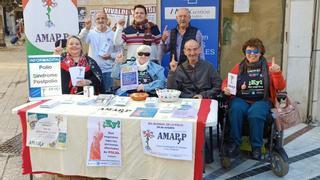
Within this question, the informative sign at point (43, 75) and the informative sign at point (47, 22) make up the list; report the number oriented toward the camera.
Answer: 2

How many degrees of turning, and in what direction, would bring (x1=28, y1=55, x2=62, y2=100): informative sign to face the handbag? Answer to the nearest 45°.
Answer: approximately 90° to its left

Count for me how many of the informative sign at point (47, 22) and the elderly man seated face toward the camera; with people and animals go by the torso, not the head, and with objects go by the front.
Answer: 2

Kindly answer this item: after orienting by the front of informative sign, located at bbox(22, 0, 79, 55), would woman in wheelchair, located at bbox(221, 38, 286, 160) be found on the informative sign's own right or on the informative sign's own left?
on the informative sign's own left

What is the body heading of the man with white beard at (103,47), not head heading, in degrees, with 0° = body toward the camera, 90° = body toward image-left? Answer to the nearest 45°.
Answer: approximately 0°

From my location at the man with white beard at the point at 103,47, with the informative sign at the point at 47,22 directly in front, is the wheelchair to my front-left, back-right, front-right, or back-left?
back-left

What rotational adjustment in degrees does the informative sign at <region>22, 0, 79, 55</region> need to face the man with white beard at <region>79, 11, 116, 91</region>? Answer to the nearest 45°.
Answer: approximately 90° to its left

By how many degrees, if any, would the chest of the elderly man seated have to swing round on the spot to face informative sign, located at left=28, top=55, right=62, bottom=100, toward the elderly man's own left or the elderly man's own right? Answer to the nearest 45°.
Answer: approximately 90° to the elderly man's own right

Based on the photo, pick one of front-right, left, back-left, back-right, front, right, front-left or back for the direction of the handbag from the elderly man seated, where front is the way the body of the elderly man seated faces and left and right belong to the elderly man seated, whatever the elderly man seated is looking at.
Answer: left
